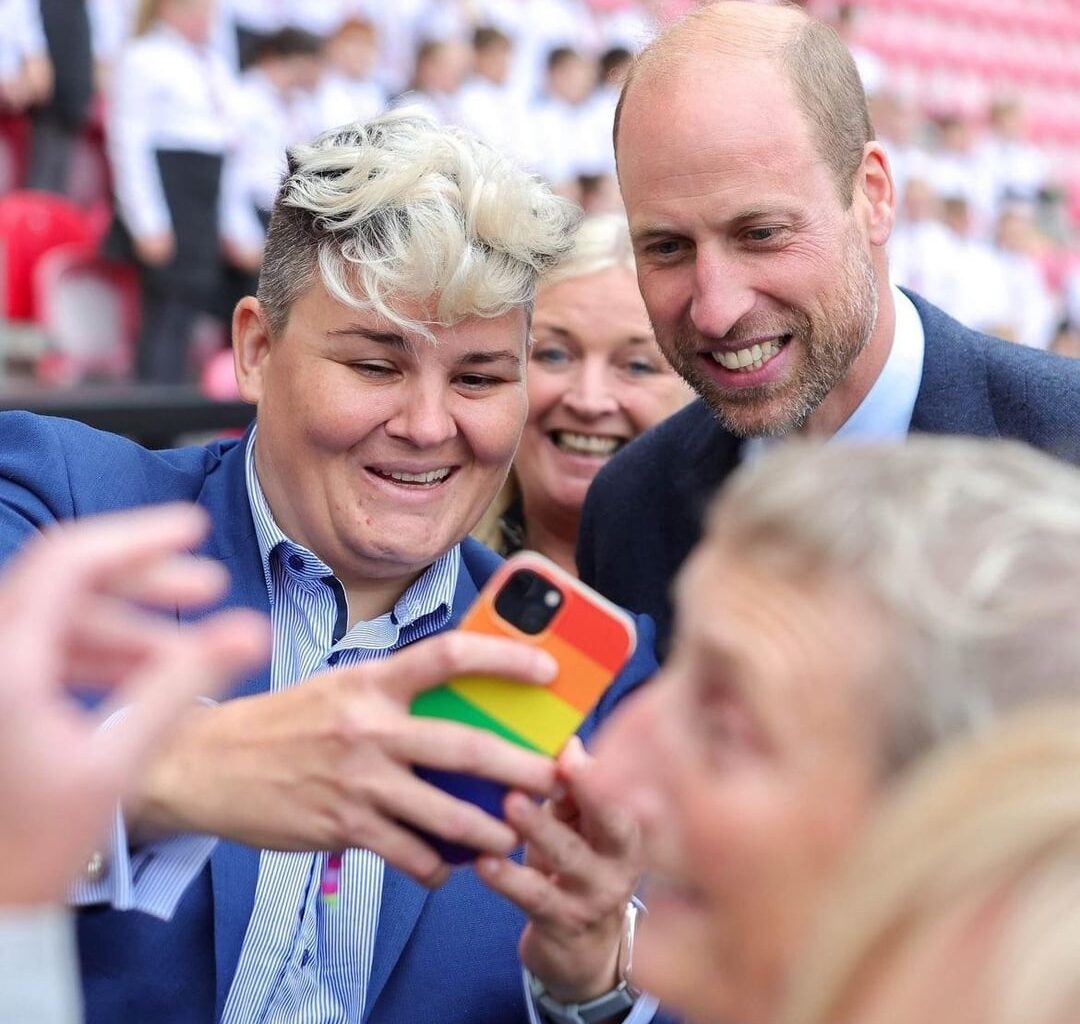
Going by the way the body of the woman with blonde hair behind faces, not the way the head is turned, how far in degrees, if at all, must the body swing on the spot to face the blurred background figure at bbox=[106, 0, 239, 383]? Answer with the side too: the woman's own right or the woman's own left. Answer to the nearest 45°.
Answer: approximately 135° to the woman's own right

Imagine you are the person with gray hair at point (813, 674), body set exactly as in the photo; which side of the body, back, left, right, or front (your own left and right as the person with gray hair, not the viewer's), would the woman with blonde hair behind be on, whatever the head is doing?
right

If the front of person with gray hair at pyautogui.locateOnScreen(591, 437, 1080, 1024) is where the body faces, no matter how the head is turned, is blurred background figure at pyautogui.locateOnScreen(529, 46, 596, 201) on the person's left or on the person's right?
on the person's right

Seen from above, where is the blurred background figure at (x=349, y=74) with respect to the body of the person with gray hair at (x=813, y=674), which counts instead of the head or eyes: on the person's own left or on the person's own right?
on the person's own right

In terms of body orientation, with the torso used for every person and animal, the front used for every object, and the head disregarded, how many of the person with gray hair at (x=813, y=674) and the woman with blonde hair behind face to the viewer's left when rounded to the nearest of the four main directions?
1

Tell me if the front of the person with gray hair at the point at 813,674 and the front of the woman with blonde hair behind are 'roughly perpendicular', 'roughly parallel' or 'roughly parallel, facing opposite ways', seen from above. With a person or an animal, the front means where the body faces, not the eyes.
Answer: roughly perpendicular

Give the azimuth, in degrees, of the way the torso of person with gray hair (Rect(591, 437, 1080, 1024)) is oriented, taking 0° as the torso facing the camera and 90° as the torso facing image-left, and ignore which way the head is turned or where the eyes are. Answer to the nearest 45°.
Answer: approximately 90°

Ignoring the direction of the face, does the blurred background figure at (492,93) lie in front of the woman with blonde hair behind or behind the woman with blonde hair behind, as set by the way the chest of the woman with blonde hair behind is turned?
behind

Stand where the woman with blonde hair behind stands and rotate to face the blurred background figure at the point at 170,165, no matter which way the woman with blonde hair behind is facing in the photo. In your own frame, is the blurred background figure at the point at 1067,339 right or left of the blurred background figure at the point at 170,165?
right
